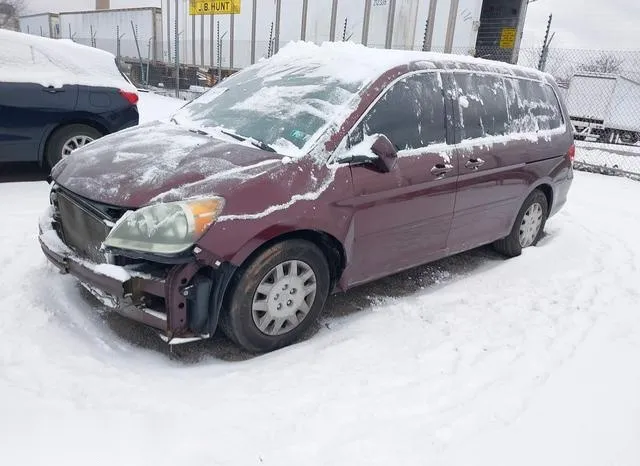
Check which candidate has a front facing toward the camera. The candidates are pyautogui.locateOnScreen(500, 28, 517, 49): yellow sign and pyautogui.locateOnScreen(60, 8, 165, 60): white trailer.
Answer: the yellow sign

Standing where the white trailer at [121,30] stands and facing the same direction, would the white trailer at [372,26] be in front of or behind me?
behind

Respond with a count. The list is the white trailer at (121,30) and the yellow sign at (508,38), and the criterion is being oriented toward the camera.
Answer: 1

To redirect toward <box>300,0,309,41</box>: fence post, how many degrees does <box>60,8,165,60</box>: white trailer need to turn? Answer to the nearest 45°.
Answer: approximately 135° to its left

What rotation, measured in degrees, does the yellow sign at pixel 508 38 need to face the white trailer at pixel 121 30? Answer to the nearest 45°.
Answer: approximately 135° to its right

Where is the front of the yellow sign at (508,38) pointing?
toward the camera

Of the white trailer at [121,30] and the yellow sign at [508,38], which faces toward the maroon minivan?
the yellow sign

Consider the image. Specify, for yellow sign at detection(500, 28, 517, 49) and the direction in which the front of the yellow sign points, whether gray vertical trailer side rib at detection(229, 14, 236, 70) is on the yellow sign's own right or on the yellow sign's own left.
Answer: on the yellow sign's own right

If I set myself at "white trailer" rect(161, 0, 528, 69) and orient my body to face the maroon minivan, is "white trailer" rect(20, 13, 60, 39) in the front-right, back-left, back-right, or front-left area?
back-right

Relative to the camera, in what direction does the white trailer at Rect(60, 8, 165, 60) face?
facing away from the viewer and to the left of the viewer

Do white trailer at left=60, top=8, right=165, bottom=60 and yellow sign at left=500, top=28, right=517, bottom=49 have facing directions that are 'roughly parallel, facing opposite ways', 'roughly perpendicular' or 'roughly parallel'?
roughly perpendicular

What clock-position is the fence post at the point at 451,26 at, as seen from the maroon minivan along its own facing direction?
The fence post is roughly at 5 o'clock from the maroon minivan.

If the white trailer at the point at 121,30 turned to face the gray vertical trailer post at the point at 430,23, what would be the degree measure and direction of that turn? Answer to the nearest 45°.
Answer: approximately 135° to its left

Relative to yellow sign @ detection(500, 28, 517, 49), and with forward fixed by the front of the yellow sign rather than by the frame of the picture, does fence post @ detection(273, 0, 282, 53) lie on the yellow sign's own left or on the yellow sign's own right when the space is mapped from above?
on the yellow sign's own right

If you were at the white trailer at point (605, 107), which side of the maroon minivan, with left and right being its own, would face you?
back

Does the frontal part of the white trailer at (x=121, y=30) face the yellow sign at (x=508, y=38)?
no

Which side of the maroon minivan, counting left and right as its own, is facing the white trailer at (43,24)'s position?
right

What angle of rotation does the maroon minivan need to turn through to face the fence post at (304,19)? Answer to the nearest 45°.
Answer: approximately 135° to its right
